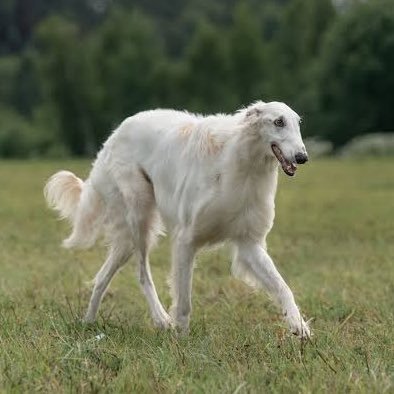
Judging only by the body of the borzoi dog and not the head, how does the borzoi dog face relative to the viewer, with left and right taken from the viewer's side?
facing the viewer and to the right of the viewer

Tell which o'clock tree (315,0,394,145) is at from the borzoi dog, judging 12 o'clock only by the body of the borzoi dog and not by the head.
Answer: The tree is roughly at 8 o'clock from the borzoi dog.
